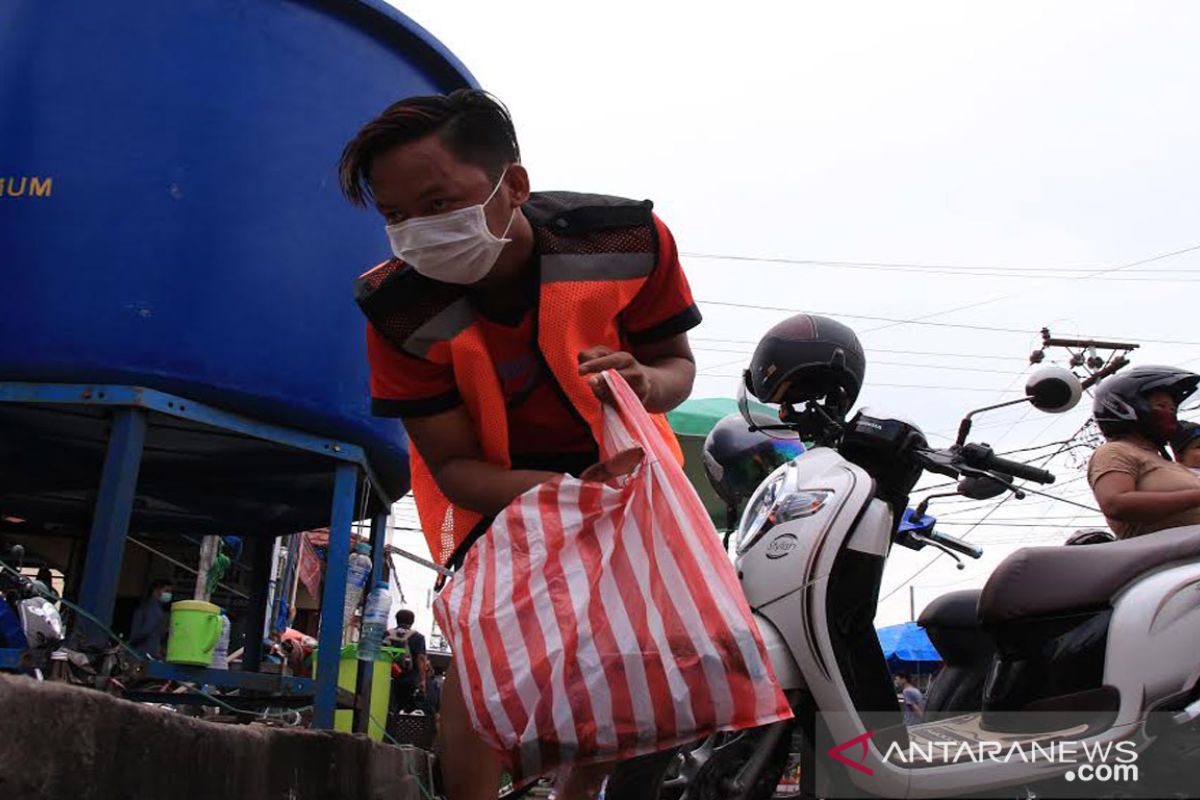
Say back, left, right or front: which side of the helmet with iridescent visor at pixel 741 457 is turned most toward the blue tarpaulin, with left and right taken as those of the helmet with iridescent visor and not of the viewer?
left

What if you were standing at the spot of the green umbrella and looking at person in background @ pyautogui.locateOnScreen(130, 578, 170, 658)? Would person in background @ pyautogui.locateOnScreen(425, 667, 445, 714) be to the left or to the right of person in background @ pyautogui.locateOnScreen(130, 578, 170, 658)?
right
